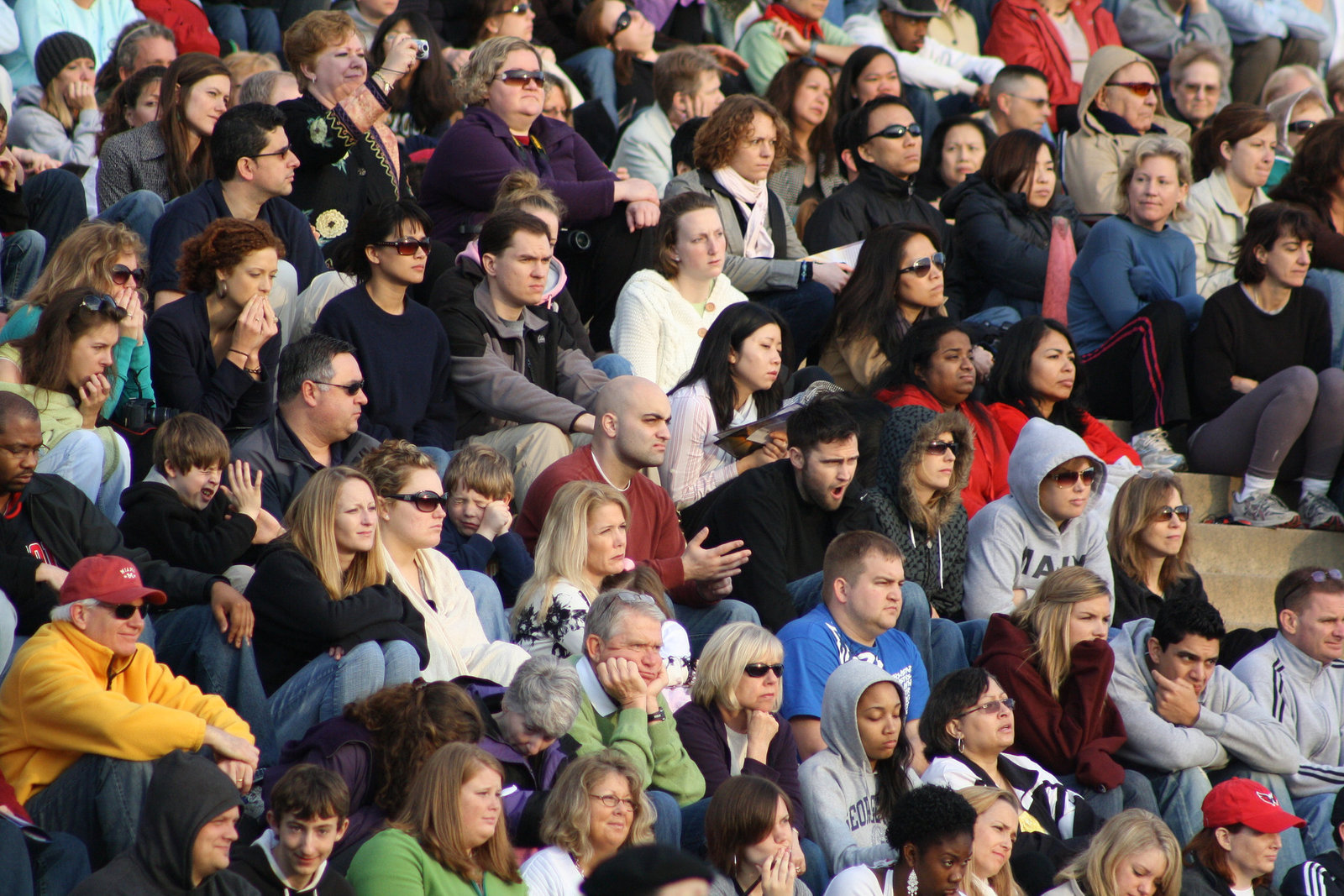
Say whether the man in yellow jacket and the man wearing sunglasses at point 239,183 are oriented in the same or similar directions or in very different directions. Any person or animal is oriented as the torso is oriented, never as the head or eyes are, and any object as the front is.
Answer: same or similar directions

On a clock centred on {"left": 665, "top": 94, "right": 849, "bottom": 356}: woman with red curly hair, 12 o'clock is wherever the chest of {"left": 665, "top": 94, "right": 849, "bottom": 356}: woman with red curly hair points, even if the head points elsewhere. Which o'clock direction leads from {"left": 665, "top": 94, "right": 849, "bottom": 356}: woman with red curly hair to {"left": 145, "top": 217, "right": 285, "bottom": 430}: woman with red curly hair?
{"left": 145, "top": 217, "right": 285, "bottom": 430}: woman with red curly hair is roughly at 3 o'clock from {"left": 665, "top": 94, "right": 849, "bottom": 356}: woman with red curly hair.

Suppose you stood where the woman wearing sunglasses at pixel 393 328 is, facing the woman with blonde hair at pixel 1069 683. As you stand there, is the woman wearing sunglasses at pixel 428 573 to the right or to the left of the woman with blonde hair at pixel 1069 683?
right

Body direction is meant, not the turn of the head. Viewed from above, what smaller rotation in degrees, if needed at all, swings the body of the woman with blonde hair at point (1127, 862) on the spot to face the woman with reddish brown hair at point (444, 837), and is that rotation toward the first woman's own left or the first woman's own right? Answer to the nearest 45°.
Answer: approximately 90° to the first woman's own right

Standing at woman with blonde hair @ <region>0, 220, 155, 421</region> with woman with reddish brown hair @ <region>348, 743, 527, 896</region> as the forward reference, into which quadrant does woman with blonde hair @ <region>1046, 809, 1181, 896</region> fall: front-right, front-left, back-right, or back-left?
front-left

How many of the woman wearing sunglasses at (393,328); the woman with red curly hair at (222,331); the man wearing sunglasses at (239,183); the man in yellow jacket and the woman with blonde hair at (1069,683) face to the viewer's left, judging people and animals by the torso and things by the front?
0

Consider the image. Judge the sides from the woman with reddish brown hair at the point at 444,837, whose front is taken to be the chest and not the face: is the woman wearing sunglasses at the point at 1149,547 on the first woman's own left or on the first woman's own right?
on the first woman's own left

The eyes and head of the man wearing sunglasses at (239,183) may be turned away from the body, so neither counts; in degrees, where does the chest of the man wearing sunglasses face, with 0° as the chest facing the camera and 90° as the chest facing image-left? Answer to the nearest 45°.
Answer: approximately 315°

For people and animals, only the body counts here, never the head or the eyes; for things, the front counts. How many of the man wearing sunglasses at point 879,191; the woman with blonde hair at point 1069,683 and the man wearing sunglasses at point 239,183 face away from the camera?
0

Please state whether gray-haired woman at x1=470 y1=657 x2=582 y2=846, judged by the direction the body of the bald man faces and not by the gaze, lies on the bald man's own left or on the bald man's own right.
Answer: on the bald man's own right

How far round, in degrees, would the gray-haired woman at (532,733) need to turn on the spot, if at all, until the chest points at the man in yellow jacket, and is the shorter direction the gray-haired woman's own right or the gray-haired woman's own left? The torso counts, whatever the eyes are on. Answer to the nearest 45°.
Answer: approximately 135° to the gray-haired woman's own right

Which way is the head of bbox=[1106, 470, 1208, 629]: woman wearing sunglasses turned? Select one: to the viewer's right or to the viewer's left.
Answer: to the viewer's right

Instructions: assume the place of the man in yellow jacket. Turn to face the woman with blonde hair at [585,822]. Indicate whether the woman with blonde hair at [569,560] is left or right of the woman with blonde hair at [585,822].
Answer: left

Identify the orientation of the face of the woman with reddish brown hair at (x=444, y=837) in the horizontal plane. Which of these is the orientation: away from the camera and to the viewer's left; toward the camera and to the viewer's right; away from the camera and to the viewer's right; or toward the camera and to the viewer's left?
toward the camera and to the viewer's right

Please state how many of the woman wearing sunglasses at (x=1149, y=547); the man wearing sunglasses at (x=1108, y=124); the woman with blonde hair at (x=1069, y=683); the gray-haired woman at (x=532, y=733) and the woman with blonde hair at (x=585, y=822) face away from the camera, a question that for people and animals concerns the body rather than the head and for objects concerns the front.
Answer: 0

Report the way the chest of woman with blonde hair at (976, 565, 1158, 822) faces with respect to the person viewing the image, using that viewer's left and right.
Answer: facing the viewer and to the right of the viewer

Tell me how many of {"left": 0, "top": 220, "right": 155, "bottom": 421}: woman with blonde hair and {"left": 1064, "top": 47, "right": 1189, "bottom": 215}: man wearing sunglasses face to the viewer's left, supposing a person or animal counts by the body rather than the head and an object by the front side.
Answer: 0
